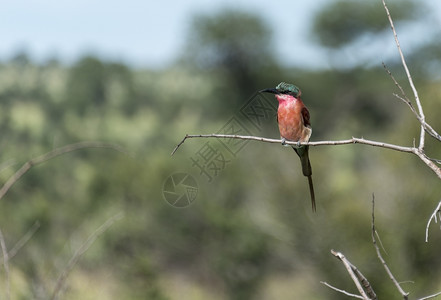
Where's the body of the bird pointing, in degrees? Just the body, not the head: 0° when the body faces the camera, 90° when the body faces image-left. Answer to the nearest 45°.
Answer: approximately 45°

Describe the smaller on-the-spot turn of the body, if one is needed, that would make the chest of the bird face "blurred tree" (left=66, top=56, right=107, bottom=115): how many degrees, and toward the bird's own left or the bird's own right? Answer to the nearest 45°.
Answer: approximately 135° to the bird's own right

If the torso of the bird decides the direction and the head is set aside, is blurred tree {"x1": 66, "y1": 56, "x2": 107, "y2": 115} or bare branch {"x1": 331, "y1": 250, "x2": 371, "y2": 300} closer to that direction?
the bare branch

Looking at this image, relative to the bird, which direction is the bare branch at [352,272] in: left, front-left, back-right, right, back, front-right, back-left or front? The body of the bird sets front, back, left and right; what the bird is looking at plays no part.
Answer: front-left
